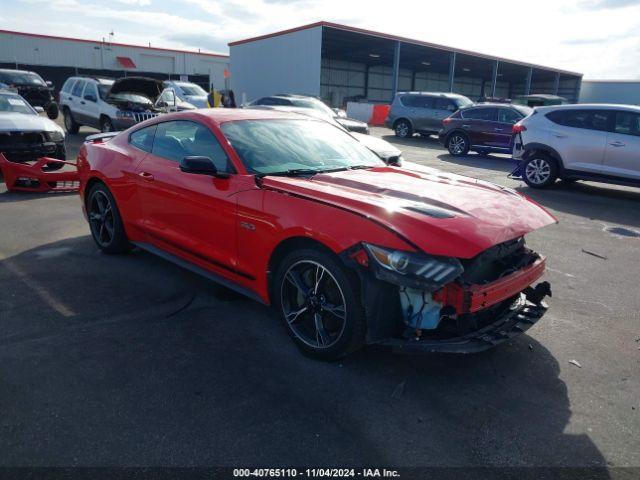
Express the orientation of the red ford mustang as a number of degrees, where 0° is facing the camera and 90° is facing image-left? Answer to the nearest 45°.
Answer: approximately 315°

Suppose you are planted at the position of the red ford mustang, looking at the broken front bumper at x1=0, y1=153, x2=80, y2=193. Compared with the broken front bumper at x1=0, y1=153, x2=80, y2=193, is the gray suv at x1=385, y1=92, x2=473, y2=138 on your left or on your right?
right

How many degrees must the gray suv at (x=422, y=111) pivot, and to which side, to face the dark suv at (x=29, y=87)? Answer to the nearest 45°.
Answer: approximately 180°

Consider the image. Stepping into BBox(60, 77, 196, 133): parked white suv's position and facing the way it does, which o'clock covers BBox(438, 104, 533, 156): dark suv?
The dark suv is roughly at 11 o'clock from the parked white suv.

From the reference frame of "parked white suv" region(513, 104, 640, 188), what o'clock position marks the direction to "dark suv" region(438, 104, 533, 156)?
The dark suv is roughly at 8 o'clock from the parked white suv.

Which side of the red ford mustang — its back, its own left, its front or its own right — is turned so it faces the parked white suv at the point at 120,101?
back

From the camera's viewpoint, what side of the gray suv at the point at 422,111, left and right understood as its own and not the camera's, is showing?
right

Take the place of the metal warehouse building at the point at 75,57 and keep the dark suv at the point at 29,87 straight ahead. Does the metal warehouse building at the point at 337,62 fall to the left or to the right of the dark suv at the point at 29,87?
left

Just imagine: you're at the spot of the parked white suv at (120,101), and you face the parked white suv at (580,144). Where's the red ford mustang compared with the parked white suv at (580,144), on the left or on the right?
right

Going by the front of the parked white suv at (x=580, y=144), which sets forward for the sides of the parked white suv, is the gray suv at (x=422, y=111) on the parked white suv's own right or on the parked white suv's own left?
on the parked white suv's own left

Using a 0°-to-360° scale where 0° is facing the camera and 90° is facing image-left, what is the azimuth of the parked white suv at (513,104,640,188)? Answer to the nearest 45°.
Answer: approximately 270°
